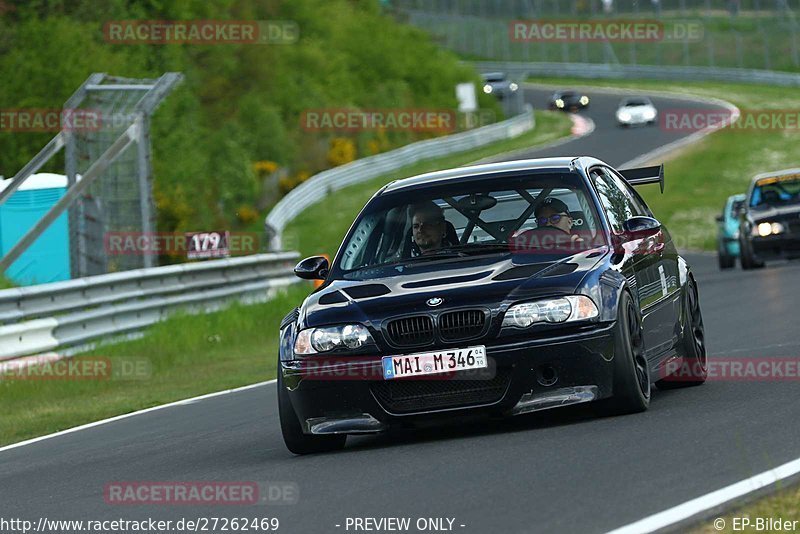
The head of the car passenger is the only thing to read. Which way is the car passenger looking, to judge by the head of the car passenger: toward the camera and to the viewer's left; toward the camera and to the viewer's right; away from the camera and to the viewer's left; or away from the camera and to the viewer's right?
toward the camera and to the viewer's left

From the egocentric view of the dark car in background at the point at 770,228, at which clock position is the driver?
The driver is roughly at 12 o'clock from the dark car in background.

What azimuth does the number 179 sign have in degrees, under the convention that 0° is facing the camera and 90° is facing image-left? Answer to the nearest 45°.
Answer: approximately 0°

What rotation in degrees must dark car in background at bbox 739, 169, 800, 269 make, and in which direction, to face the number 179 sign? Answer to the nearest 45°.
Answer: approximately 45° to its right

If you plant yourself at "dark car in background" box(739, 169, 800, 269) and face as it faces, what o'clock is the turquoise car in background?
The turquoise car in background is roughly at 5 o'clock from the dark car in background.

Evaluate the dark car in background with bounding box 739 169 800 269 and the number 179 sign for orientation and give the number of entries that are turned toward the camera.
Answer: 2

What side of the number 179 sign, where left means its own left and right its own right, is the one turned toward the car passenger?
front

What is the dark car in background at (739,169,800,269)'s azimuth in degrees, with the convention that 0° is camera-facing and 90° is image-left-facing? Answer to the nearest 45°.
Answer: approximately 0°

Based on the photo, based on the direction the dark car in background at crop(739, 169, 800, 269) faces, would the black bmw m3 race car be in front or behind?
in front

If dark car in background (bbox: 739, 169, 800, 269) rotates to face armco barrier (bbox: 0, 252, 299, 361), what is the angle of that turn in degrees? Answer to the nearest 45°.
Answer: approximately 45° to its right

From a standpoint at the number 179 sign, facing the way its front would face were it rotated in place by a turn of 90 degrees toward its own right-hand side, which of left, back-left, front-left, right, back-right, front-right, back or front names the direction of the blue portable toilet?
front-right
